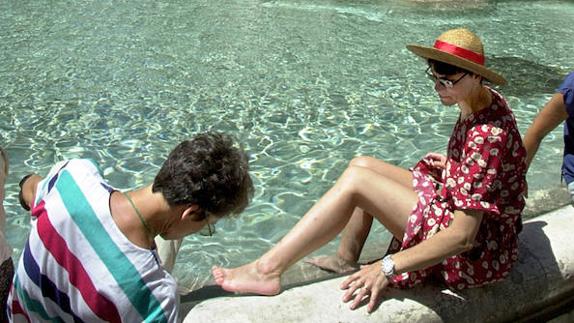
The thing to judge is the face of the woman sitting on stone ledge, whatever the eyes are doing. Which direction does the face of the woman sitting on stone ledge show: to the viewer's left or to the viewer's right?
to the viewer's left

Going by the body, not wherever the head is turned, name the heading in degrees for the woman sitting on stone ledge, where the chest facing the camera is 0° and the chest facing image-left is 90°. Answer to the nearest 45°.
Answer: approximately 90°
